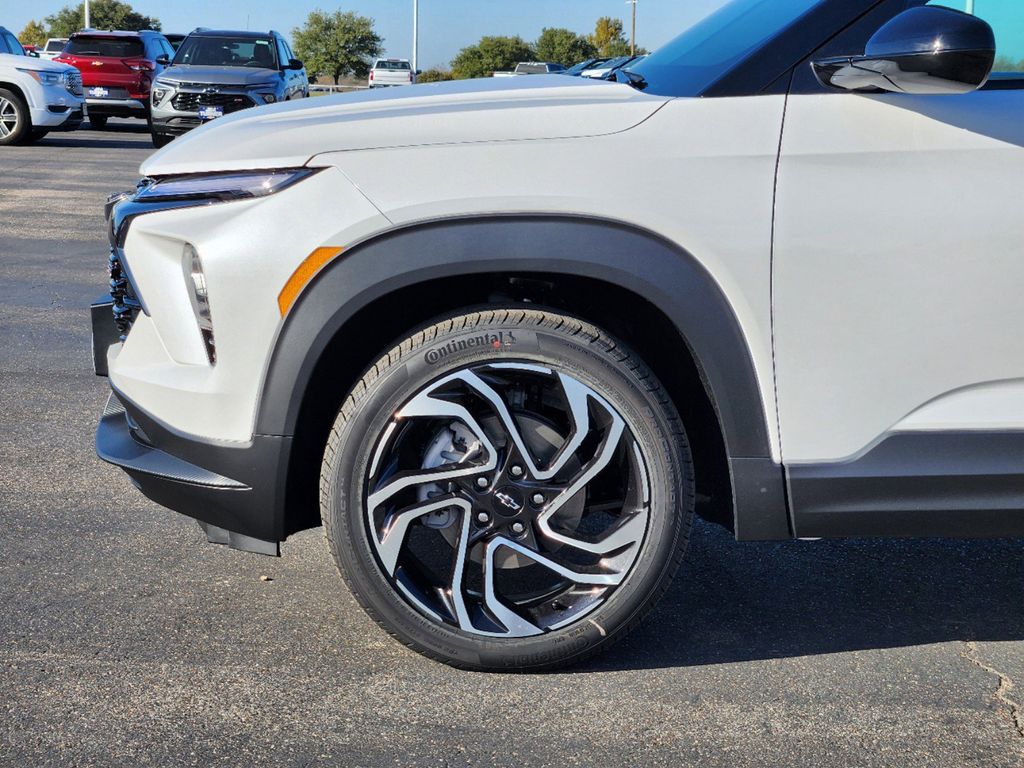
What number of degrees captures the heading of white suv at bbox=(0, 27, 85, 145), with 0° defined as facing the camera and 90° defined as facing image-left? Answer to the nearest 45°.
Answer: approximately 315°

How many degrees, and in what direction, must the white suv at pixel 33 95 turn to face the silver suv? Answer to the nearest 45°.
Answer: approximately 45° to its left

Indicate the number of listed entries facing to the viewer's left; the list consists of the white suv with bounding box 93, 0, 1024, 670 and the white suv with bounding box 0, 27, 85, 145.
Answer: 1

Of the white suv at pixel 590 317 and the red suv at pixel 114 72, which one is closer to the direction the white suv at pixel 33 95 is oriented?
the white suv

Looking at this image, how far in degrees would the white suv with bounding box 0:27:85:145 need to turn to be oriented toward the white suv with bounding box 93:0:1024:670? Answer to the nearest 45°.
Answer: approximately 45° to its right

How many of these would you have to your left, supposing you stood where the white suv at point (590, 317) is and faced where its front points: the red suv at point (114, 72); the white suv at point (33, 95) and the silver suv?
0

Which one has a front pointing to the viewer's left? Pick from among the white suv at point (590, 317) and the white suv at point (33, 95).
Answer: the white suv at point (590, 317)

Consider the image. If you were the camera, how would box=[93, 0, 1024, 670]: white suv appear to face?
facing to the left of the viewer

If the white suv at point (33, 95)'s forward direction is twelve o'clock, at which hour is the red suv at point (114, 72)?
The red suv is roughly at 8 o'clock from the white suv.

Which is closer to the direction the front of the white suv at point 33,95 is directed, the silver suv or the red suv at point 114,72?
the silver suv

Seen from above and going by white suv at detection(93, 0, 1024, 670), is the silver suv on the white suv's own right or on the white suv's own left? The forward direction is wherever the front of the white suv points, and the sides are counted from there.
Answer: on the white suv's own right

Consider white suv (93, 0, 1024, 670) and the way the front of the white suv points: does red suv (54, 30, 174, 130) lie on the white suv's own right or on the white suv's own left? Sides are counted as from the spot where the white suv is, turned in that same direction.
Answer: on the white suv's own right
